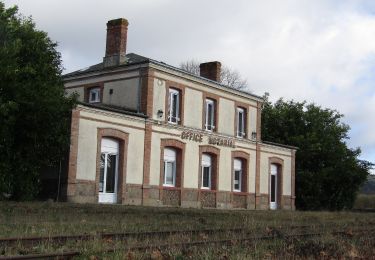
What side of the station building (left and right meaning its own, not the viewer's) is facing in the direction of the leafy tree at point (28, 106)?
right

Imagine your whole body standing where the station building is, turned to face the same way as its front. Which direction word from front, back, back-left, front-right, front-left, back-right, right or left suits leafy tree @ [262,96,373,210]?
left

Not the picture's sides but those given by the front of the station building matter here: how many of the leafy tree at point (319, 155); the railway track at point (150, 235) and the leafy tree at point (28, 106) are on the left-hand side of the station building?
1

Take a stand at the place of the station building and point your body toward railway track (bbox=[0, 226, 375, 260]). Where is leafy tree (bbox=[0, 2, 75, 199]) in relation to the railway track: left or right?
right

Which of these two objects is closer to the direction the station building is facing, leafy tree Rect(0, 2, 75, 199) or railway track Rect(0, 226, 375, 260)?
the railway track
